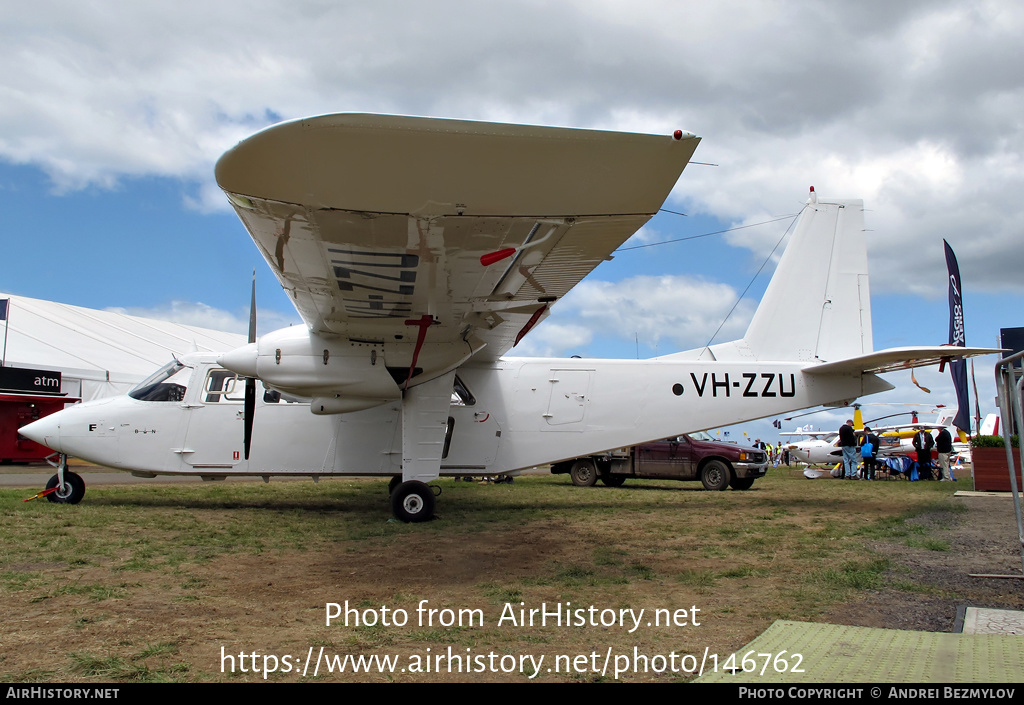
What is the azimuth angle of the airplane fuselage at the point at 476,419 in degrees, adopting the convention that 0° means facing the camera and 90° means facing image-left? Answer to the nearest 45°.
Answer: approximately 90°

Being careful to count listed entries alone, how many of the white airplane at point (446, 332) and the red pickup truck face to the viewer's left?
1

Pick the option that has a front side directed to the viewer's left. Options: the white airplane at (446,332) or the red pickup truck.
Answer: the white airplane

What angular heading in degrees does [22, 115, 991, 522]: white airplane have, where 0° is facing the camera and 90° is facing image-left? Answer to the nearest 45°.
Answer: approximately 90°

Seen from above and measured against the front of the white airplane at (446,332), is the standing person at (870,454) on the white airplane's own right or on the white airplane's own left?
on the white airplane's own right

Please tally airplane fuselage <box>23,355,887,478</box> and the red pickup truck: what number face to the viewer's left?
1

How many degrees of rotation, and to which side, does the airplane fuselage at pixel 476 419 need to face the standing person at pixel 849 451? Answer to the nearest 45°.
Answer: approximately 135° to its right

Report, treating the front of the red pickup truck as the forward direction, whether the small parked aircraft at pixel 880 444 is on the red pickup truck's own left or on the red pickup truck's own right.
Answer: on the red pickup truck's own left

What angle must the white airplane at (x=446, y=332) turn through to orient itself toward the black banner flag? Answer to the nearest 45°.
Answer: approximately 135° to its right

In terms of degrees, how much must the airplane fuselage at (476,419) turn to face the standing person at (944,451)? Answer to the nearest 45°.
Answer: approximately 135° to its right
